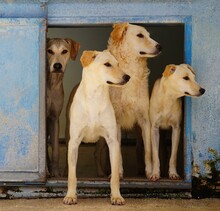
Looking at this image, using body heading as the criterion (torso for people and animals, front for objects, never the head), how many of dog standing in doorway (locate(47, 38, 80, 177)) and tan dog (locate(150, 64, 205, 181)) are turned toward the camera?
2

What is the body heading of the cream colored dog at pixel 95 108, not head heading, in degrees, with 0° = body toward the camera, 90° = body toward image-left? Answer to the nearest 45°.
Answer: approximately 0°

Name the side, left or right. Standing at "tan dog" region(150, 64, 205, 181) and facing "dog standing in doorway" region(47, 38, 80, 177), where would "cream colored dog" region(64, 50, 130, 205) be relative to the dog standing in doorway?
left

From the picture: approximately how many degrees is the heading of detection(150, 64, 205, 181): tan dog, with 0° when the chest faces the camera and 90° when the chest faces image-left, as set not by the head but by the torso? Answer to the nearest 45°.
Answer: approximately 0°
